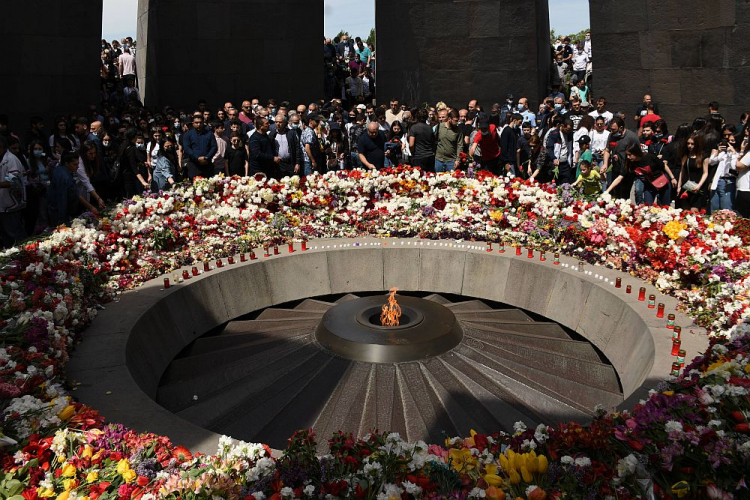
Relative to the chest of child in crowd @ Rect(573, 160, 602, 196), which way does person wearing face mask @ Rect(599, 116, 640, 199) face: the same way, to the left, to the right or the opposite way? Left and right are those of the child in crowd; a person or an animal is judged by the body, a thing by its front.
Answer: the same way

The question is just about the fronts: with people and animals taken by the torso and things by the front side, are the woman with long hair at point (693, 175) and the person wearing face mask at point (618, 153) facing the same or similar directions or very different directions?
same or similar directions

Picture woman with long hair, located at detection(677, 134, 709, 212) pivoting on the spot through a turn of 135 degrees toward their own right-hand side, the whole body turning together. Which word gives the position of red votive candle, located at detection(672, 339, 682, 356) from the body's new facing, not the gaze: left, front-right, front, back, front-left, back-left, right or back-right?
back

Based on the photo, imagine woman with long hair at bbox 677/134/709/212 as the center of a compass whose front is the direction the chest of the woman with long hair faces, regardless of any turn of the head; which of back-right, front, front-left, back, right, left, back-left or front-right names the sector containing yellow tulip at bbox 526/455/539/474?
front-left

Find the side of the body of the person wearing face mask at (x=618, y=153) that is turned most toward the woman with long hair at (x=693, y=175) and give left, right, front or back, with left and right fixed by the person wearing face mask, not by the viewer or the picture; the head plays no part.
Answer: left

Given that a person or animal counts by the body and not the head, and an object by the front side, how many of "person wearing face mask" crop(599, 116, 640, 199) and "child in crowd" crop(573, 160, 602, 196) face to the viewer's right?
0

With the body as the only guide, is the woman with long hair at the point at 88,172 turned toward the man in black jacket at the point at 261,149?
no

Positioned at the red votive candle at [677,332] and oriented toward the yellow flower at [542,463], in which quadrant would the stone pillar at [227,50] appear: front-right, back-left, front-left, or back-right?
back-right

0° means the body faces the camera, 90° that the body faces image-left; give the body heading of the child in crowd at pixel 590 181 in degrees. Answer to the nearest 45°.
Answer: approximately 45°

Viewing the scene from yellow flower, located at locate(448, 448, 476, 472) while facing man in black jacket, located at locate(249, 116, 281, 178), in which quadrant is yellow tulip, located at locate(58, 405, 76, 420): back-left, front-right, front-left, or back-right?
front-left

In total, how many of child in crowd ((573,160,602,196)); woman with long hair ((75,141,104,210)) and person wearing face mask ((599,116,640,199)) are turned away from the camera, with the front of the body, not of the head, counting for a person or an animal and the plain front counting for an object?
0

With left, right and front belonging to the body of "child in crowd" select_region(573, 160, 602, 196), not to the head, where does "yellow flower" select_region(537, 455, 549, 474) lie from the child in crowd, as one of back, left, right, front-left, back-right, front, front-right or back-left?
front-left

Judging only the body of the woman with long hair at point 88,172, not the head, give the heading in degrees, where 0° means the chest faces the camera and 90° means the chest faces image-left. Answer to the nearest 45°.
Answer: approximately 315°

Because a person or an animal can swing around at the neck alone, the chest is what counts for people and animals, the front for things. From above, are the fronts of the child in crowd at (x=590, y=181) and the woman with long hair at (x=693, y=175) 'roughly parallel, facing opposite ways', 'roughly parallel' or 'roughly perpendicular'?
roughly parallel

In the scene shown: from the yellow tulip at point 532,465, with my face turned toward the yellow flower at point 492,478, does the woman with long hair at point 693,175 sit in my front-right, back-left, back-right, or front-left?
back-right
